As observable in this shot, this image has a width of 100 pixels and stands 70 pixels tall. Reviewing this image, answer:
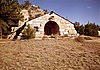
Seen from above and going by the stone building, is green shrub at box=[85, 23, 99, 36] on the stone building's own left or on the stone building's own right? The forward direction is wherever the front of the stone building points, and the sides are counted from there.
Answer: on the stone building's own left

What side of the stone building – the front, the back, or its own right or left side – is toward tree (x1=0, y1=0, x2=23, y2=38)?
right

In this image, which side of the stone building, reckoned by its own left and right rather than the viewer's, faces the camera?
front
